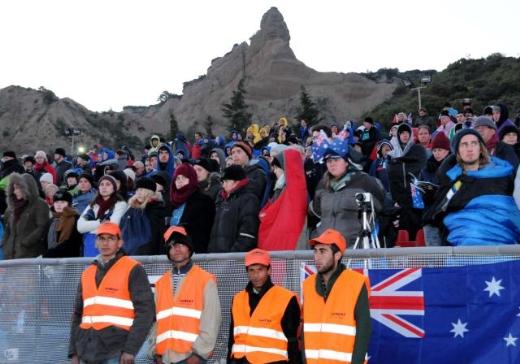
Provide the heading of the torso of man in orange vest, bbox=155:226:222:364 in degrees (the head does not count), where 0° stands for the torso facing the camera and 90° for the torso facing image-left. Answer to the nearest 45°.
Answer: approximately 45°

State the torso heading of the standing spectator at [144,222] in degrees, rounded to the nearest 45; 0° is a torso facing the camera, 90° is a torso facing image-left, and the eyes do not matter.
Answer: approximately 45°

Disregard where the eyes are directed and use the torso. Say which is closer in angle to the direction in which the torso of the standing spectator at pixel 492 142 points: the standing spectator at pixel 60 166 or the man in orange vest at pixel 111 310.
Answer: the man in orange vest

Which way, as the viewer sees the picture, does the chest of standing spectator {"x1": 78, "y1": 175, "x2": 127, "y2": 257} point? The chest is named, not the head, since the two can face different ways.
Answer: toward the camera

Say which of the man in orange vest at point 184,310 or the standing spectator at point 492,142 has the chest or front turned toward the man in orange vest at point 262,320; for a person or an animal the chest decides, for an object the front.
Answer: the standing spectator

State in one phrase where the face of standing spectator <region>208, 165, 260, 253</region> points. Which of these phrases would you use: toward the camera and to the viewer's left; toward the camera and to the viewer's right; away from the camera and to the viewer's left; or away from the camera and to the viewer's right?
toward the camera and to the viewer's left

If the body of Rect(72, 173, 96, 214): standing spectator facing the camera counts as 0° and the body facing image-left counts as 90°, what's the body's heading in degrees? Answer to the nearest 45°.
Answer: approximately 45°

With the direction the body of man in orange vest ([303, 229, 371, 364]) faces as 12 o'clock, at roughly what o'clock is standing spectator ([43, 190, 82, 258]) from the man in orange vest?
The standing spectator is roughly at 3 o'clock from the man in orange vest.

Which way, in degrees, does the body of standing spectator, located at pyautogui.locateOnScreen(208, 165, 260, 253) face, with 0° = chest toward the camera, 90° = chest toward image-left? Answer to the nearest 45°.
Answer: approximately 45°

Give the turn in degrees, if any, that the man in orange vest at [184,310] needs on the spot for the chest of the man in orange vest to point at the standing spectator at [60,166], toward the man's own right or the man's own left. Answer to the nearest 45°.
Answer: approximately 135° to the man's own right

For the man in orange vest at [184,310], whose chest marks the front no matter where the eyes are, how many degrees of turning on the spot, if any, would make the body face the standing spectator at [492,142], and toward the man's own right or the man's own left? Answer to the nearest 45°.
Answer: approximately 135° to the man's own left
